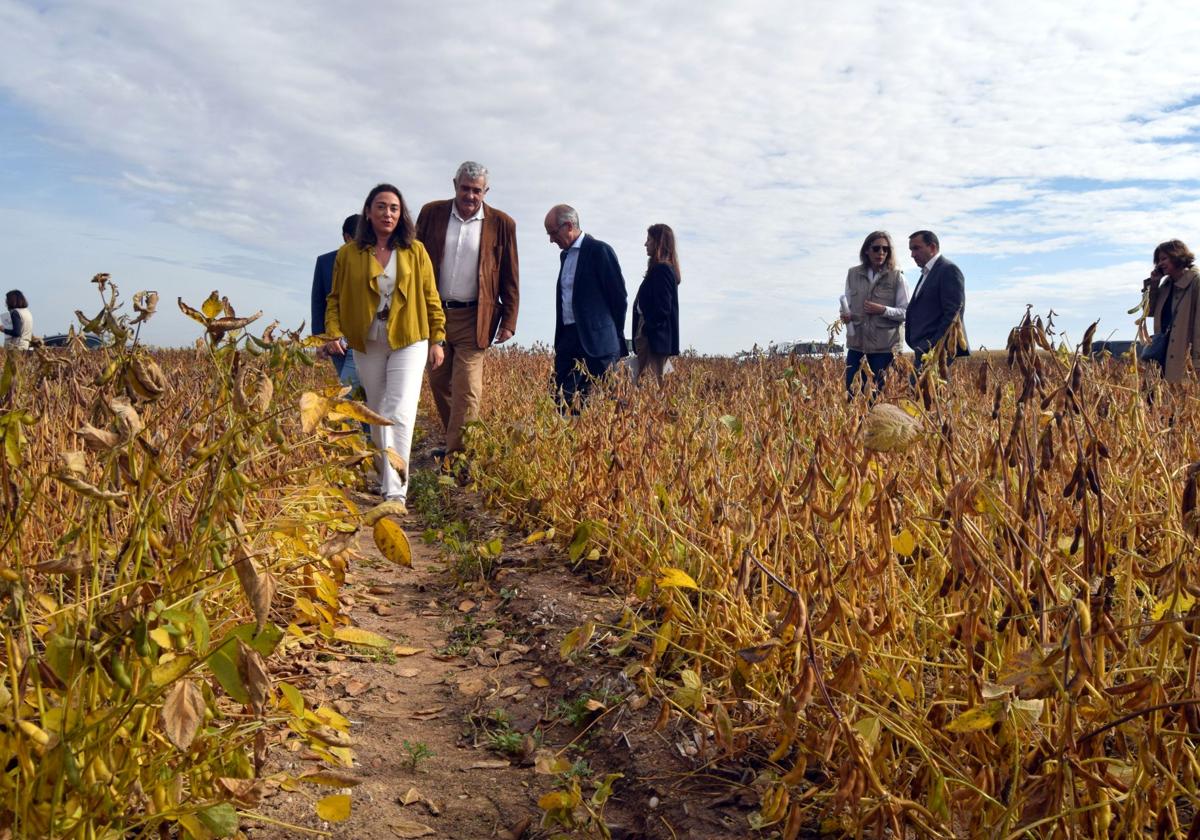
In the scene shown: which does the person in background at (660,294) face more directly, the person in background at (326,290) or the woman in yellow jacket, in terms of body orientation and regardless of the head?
the person in background

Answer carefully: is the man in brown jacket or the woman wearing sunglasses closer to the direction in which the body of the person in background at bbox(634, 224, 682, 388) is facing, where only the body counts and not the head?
the man in brown jacket

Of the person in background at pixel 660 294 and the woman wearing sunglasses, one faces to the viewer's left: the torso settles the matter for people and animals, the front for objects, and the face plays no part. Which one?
the person in background

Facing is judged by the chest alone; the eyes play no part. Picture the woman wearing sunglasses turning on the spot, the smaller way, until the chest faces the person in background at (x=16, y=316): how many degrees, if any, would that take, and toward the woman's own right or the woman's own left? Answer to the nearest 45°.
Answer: approximately 90° to the woman's own right

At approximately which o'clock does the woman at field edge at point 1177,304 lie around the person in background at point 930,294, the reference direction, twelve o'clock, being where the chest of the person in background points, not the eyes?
The woman at field edge is roughly at 8 o'clock from the person in background.

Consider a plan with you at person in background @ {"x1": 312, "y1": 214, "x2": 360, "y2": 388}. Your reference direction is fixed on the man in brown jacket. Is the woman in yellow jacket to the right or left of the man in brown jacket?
right

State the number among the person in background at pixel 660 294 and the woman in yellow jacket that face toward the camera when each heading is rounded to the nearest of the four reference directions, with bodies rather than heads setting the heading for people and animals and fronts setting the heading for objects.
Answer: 1

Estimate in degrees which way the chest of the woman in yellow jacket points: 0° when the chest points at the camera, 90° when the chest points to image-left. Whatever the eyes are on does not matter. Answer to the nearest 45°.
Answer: approximately 0°

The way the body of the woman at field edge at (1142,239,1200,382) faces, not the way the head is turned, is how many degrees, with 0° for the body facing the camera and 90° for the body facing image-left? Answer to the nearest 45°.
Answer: approximately 45°

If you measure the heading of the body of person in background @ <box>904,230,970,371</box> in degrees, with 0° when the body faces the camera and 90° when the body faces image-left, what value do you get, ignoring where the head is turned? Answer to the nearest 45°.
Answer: approximately 45°

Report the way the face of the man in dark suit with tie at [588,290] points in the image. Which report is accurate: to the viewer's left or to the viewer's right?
to the viewer's left
